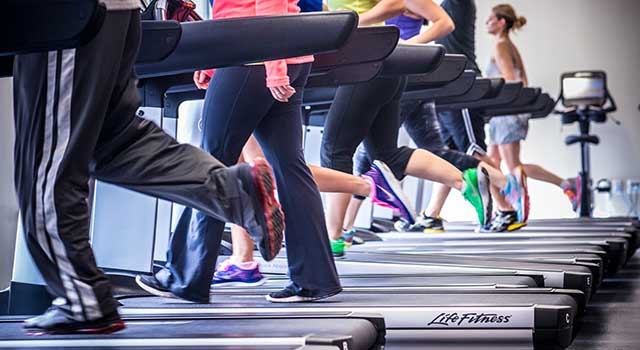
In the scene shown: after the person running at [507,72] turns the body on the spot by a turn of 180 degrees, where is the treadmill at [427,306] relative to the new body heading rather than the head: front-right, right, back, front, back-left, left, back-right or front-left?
right

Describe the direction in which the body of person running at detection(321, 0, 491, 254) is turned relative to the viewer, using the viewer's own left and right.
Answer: facing to the left of the viewer

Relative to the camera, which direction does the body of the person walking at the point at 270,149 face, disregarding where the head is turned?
to the viewer's left

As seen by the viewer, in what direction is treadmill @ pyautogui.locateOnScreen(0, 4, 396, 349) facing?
to the viewer's left

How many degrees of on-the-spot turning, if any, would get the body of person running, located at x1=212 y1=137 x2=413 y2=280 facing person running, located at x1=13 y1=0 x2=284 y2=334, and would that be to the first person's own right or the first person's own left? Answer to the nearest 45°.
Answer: approximately 90° to the first person's own left

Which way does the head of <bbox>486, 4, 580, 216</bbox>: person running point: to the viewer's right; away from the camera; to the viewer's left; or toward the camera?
to the viewer's left

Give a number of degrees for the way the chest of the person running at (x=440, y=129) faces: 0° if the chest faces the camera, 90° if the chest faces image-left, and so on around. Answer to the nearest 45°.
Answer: approximately 90°

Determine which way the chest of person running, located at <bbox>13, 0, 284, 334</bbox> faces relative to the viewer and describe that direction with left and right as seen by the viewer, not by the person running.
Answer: facing to the left of the viewer
